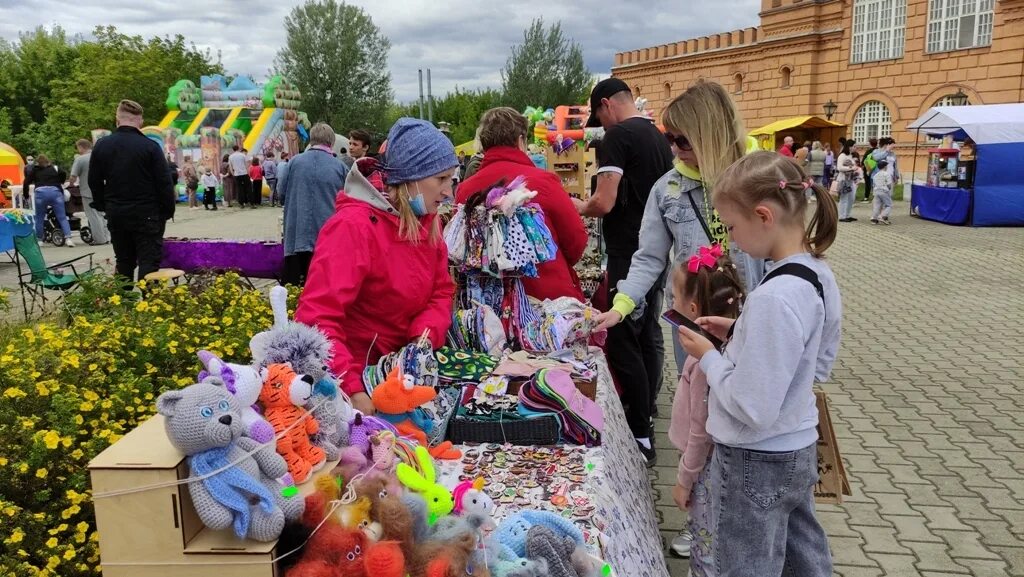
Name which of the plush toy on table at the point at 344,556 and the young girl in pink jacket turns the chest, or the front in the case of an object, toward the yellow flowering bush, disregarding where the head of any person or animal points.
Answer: the young girl in pink jacket

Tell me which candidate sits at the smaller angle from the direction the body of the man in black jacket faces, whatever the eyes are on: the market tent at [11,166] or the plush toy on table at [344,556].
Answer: the market tent

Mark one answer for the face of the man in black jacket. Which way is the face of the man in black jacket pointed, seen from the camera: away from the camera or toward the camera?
away from the camera

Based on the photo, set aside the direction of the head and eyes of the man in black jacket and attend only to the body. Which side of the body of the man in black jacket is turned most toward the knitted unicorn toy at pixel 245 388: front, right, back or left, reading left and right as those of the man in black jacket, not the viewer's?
back

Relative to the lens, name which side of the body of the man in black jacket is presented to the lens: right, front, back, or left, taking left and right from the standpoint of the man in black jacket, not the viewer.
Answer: back

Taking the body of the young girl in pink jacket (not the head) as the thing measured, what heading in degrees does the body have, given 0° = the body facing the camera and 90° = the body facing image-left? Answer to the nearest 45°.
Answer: approximately 90°

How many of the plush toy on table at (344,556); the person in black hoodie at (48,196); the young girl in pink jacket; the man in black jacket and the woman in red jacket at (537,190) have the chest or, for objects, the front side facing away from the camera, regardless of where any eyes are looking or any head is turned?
3
